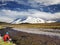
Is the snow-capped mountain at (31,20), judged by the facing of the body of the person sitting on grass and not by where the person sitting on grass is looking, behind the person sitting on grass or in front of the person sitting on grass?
in front
